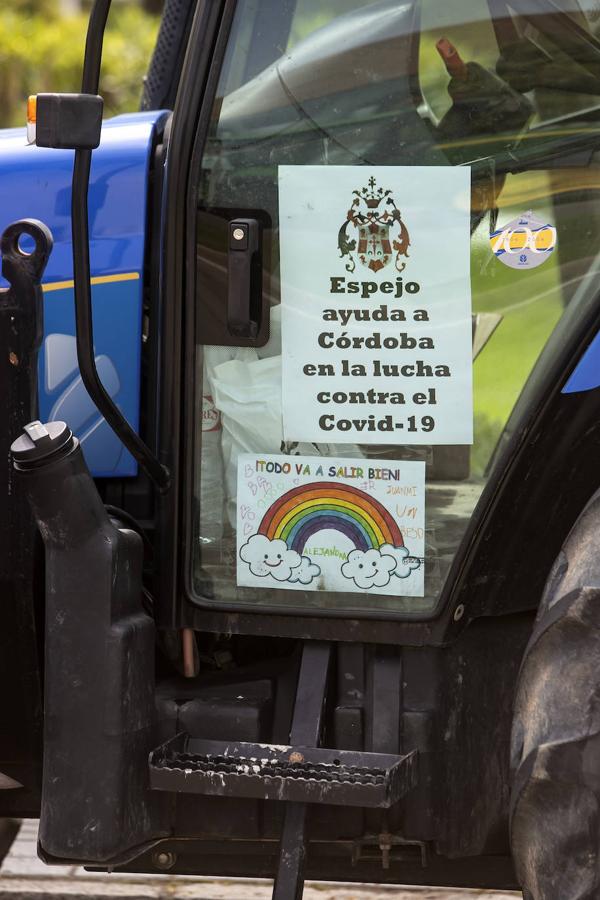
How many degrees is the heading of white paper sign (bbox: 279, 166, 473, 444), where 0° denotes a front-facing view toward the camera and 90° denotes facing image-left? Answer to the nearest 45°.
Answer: approximately 0°

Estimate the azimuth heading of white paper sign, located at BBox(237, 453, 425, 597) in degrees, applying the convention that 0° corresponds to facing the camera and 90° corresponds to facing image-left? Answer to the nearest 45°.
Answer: approximately 0°

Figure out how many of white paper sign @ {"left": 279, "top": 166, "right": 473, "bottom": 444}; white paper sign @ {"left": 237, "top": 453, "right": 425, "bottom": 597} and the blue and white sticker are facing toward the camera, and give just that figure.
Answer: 3

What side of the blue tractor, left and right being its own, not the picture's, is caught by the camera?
left
